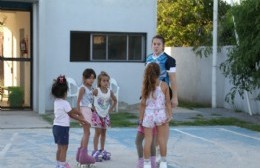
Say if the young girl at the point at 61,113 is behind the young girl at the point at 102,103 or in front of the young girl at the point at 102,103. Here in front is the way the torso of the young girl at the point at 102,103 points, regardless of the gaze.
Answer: in front

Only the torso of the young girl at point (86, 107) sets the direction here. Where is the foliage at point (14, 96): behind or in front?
behind

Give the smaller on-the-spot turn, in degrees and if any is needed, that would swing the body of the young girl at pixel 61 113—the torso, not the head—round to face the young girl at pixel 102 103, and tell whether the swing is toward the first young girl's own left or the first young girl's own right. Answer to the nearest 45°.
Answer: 0° — they already face them

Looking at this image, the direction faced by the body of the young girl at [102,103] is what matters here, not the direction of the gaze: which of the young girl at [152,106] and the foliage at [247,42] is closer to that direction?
the young girl

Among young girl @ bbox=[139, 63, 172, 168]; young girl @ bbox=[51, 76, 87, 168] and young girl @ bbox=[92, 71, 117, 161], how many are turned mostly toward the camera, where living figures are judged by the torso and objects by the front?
1

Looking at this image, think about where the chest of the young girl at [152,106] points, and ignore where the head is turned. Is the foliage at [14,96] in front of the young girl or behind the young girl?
in front

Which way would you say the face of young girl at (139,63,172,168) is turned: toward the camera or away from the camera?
away from the camera

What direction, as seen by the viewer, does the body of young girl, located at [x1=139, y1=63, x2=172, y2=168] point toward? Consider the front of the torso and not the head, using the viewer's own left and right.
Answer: facing away from the viewer

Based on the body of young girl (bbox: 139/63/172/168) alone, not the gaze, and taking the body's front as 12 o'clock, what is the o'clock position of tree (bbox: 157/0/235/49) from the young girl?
The tree is roughly at 12 o'clock from the young girl.

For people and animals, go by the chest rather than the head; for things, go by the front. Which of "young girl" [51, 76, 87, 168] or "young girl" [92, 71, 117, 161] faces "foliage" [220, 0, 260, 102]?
"young girl" [51, 76, 87, 168]

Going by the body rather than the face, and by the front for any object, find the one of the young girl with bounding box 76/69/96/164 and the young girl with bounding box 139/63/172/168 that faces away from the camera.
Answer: the young girl with bounding box 139/63/172/168

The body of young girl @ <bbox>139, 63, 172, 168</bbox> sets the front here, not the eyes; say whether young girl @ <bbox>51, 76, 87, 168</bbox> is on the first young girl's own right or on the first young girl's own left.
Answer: on the first young girl's own left

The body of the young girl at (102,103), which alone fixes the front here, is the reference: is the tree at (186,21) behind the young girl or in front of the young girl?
behind

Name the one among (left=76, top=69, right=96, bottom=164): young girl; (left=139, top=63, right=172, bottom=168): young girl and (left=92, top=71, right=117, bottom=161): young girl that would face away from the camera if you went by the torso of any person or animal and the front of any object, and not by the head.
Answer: (left=139, top=63, right=172, bottom=168): young girl

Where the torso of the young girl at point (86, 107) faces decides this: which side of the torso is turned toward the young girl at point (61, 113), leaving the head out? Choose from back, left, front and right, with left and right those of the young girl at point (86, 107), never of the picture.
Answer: right

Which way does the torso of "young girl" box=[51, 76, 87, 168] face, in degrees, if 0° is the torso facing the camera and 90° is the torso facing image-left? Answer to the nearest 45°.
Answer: approximately 225°
